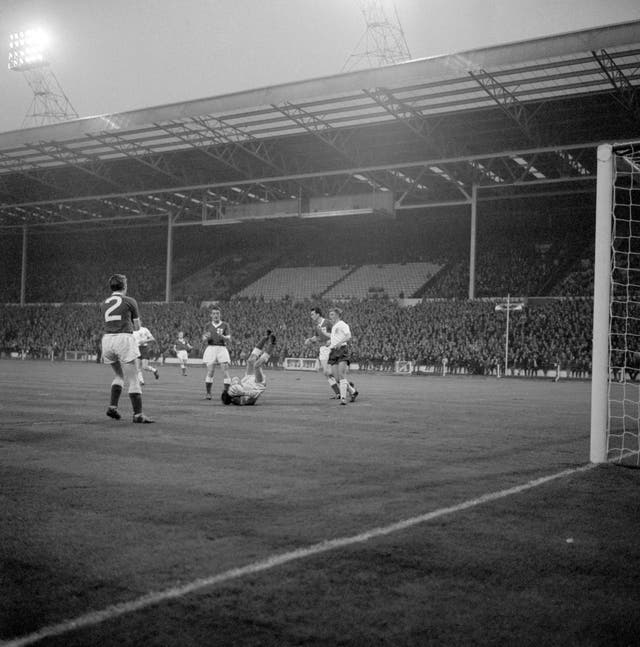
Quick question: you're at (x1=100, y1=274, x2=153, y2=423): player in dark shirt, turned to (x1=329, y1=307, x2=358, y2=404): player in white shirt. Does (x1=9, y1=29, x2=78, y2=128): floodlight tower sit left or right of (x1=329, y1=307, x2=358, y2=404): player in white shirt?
left

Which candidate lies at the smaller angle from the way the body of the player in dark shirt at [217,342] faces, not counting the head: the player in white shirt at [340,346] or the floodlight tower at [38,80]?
the player in white shirt

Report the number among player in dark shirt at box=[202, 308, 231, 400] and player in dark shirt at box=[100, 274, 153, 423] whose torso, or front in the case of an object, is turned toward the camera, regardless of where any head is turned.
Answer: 1

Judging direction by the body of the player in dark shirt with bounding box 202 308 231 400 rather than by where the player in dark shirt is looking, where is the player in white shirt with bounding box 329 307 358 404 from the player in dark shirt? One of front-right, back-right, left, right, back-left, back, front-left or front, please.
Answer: front-left

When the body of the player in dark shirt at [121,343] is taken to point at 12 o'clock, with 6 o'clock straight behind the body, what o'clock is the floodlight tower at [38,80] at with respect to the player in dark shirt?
The floodlight tower is roughly at 10 o'clock from the player in dark shirt.

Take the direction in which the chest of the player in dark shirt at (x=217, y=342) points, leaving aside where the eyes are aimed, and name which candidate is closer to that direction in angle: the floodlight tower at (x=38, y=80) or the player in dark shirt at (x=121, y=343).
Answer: the player in dark shirt

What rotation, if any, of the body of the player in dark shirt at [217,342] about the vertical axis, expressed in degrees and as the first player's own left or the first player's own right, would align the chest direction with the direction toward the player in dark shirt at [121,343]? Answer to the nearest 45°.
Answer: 0° — they already face them

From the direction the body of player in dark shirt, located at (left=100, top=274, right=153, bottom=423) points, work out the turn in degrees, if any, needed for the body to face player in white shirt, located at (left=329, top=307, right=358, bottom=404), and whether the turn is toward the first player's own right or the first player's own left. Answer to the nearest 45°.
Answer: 0° — they already face them

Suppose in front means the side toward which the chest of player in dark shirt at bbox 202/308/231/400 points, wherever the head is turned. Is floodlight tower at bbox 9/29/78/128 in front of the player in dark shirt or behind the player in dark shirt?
behind

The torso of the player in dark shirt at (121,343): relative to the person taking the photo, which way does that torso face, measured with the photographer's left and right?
facing away from the viewer and to the right of the viewer

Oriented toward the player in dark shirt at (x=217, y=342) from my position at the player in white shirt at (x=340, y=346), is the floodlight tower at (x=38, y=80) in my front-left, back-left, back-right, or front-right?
front-right

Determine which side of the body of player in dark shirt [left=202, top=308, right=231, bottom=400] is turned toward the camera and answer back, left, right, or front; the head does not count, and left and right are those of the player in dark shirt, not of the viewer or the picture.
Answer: front
